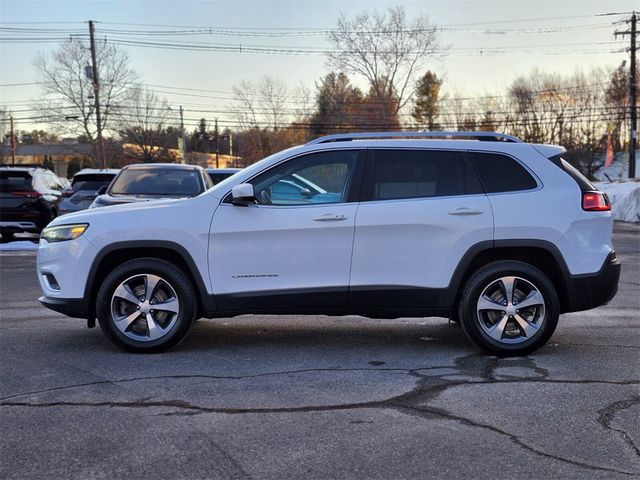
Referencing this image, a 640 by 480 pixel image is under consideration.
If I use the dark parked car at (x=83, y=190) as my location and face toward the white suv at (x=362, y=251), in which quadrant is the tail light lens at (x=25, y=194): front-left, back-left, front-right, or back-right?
front-right

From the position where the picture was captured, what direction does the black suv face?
facing away from the viewer and to the right of the viewer

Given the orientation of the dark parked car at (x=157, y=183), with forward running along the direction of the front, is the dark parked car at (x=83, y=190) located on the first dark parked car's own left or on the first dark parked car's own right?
on the first dark parked car's own right

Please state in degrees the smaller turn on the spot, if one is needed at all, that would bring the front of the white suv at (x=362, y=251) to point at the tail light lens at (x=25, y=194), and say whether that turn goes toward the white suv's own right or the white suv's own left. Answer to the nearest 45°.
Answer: approximately 45° to the white suv's own right

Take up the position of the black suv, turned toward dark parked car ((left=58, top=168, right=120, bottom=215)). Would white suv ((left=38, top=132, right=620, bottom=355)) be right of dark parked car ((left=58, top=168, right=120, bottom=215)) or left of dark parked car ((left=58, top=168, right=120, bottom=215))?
right

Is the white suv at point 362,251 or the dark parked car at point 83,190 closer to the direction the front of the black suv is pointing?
the dark parked car

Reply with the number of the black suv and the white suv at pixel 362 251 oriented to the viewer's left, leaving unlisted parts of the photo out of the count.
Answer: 1

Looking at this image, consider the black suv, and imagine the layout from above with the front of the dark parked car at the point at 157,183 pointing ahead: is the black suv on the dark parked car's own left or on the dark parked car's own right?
on the dark parked car's own right

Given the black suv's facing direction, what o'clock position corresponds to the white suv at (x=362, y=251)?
The white suv is roughly at 4 o'clock from the black suv.

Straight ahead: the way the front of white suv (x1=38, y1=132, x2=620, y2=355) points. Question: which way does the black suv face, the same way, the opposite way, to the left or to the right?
to the right

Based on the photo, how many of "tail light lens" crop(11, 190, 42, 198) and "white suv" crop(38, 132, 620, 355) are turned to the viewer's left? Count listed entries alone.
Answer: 1

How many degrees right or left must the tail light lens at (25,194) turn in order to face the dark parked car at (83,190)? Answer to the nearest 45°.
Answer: approximately 45° to its left

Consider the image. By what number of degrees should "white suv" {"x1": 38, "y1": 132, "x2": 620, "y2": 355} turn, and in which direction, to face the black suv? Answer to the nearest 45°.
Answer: approximately 45° to its right

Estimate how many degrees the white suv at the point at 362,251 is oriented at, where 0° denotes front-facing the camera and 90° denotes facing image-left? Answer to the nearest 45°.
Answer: approximately 90°

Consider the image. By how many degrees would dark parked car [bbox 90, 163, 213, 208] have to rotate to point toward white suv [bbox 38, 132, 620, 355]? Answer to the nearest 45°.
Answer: approximately 45° to its left

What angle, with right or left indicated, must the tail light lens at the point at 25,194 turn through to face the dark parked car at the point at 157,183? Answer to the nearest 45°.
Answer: approximately 45° to its left
